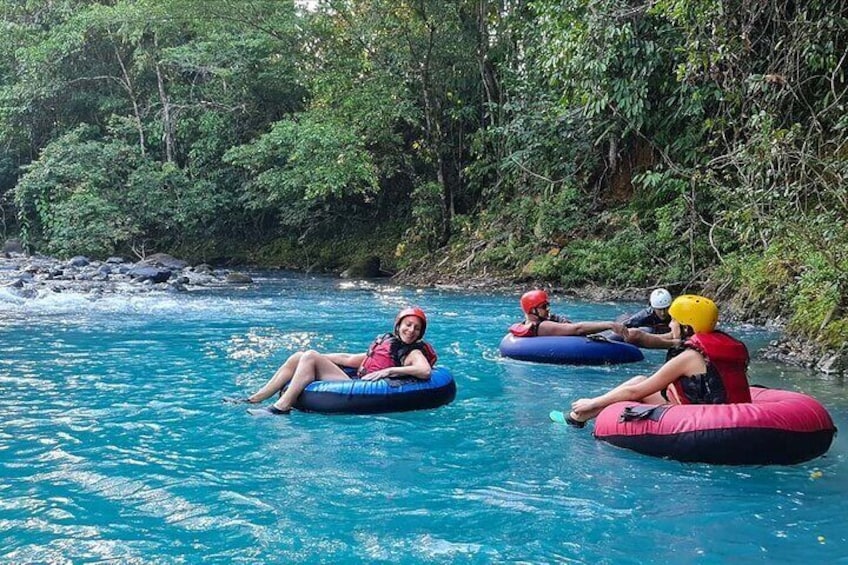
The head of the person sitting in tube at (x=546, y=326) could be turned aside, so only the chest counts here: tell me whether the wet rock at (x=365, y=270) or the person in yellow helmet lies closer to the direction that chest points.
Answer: the person in yellow helmet

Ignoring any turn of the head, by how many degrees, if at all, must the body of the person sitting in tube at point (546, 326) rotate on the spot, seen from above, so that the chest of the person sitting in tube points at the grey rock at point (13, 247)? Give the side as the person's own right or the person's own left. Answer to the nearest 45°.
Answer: approximately 135° to the person's own left

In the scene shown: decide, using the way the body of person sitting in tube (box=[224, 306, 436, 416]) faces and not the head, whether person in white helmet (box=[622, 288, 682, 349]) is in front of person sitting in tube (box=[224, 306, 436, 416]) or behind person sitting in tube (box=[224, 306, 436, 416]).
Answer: behind

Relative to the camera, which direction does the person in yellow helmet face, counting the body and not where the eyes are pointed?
to the viewer's left

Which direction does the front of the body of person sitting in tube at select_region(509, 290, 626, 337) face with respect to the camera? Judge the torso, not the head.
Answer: to the viewer's right

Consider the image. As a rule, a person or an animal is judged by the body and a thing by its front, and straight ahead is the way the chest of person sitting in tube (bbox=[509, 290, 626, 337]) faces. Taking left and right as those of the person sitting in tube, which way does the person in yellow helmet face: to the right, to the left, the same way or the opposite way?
the opposite way

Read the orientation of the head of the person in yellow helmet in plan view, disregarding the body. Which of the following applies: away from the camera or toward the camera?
away from the camera

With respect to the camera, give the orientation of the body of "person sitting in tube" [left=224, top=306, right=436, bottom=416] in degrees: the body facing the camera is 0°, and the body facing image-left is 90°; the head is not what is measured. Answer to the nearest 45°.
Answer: approximately 45°

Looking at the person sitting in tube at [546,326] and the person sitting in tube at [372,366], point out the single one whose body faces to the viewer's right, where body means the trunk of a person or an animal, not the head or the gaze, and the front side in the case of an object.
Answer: the person sitting in tube at [546,326]
